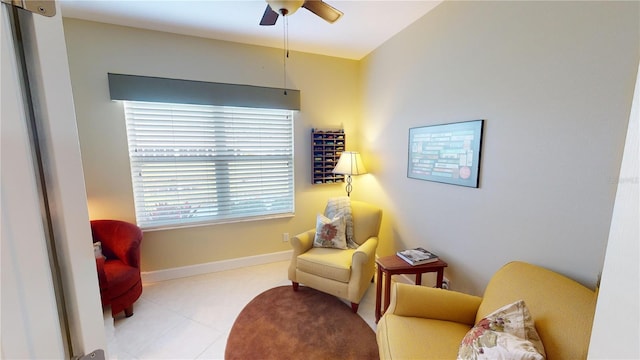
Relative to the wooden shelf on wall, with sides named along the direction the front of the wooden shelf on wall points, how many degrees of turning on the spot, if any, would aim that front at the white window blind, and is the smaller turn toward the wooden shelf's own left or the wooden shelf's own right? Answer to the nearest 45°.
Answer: approximately 90° to the wooden shelf's own right

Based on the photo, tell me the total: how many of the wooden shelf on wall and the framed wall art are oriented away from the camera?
0

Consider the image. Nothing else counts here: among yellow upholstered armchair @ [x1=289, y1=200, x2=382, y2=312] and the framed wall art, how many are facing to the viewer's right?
0

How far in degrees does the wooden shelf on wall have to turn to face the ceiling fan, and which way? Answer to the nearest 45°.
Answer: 0° — it already faces it

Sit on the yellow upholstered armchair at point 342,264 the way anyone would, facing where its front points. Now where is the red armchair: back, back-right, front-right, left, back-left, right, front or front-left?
front-right

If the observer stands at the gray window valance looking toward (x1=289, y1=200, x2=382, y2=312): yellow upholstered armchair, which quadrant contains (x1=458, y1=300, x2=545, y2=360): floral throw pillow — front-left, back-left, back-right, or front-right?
front-right

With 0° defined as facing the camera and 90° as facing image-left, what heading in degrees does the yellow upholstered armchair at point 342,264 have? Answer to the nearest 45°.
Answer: approximately 45°

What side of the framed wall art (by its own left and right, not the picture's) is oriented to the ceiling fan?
front

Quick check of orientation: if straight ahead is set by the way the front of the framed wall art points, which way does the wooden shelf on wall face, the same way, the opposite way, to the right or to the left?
to the left

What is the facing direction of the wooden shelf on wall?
toward the camera

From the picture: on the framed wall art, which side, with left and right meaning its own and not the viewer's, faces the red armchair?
front

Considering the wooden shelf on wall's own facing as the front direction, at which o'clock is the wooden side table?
The wooden side table is roughly at 11 o'clock from the wooden shelf on wall.
